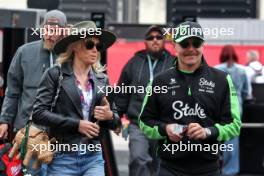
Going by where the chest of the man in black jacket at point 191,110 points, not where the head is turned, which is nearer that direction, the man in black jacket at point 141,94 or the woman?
the woman

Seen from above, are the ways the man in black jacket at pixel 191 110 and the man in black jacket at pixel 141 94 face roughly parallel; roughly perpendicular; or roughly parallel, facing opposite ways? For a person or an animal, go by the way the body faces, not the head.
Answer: roughly parallel

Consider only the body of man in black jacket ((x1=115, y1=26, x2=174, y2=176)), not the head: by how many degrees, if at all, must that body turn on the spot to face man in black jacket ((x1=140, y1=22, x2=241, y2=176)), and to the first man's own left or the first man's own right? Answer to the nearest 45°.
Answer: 0° — they already face them

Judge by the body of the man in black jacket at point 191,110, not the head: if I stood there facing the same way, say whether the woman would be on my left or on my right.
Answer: on my right

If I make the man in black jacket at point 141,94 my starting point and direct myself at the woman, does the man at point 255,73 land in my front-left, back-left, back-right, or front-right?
back-left

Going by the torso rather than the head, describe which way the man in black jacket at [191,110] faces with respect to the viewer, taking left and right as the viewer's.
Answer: facing the viewer
